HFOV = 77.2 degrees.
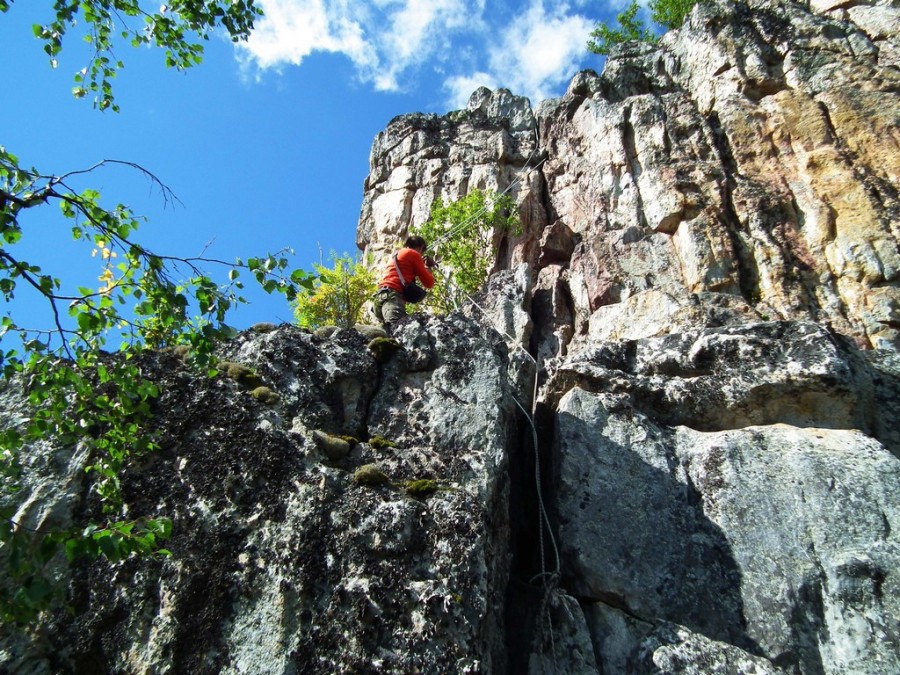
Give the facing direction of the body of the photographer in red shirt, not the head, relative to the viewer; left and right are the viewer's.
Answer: facing away from the viewer and to the right of the viewer

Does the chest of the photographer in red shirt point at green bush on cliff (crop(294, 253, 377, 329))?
no
